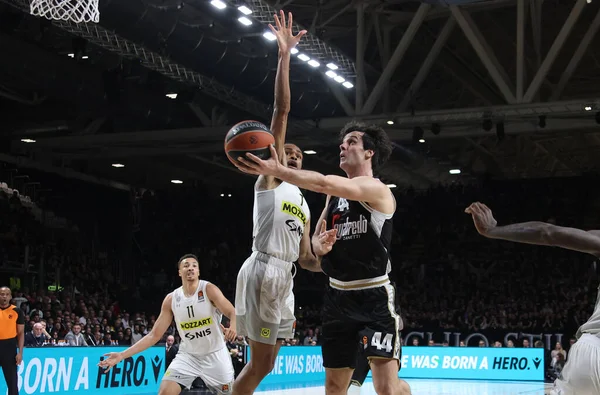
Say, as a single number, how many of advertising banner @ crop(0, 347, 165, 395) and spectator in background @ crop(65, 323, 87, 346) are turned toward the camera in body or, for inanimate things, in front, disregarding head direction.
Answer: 2

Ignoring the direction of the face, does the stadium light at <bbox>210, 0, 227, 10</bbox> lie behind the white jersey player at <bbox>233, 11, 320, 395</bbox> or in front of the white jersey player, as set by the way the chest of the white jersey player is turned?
behind

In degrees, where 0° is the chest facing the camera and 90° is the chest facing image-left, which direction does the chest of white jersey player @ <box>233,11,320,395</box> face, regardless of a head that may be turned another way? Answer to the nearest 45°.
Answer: approximately 315°

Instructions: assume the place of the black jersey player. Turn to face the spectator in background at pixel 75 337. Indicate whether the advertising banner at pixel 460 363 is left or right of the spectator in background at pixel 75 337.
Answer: right

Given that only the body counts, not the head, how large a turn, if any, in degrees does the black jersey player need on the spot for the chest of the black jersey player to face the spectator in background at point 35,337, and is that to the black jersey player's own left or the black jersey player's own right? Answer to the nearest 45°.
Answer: approximately 90° to the black jersey player's own right

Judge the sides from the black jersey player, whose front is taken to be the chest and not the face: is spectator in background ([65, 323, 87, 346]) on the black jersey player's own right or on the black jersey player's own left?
on the black jersey player's own right

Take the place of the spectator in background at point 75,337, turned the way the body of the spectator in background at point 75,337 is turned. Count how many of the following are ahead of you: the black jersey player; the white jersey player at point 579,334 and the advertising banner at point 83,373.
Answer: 3
